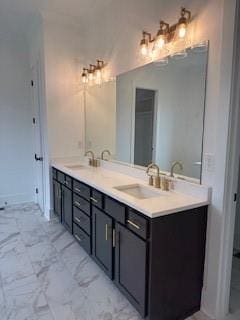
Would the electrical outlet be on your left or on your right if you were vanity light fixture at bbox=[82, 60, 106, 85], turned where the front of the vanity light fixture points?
on your left

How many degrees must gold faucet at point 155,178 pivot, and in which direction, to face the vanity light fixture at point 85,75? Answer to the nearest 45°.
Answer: approximately 90° to its right

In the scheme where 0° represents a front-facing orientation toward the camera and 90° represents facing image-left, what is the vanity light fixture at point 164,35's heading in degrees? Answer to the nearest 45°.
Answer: approximately 45°

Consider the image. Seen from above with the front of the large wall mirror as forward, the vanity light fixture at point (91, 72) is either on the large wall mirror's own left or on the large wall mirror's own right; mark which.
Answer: on the large wall mirror's own right

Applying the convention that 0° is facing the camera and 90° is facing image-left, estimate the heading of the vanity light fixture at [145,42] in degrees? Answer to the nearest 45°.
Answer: approximately 45°

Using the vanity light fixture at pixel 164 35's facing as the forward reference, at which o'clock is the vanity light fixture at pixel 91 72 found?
the vanity light fixture at pixel 91 72 is roughly at 3 o'clock from the vanity light fixture at pixel 164 35.
